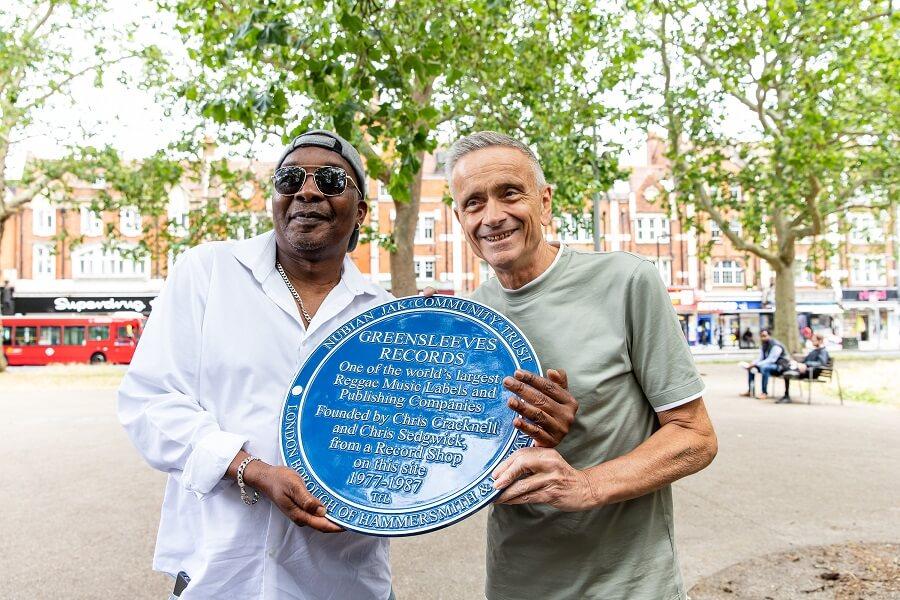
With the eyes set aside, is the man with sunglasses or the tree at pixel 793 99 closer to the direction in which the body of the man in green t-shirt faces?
the man with sunglasses

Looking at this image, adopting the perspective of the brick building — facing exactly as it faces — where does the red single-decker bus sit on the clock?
The red single-decker bus is roughly at 2 o'clock from the brick building.

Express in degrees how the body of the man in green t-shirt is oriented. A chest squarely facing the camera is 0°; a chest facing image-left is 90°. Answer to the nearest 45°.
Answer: approximately 45°

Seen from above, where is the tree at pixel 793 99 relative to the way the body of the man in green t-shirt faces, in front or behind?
behind

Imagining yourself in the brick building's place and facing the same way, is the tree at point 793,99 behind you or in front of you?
in front

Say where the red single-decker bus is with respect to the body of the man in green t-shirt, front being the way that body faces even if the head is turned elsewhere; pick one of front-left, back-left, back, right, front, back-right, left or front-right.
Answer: right

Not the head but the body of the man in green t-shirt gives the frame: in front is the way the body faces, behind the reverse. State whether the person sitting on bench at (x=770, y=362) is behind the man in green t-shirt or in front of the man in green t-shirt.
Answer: behind

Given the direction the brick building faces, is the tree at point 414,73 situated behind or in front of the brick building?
in front

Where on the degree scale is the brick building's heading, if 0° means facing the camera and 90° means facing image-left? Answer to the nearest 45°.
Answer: approximately 0°
